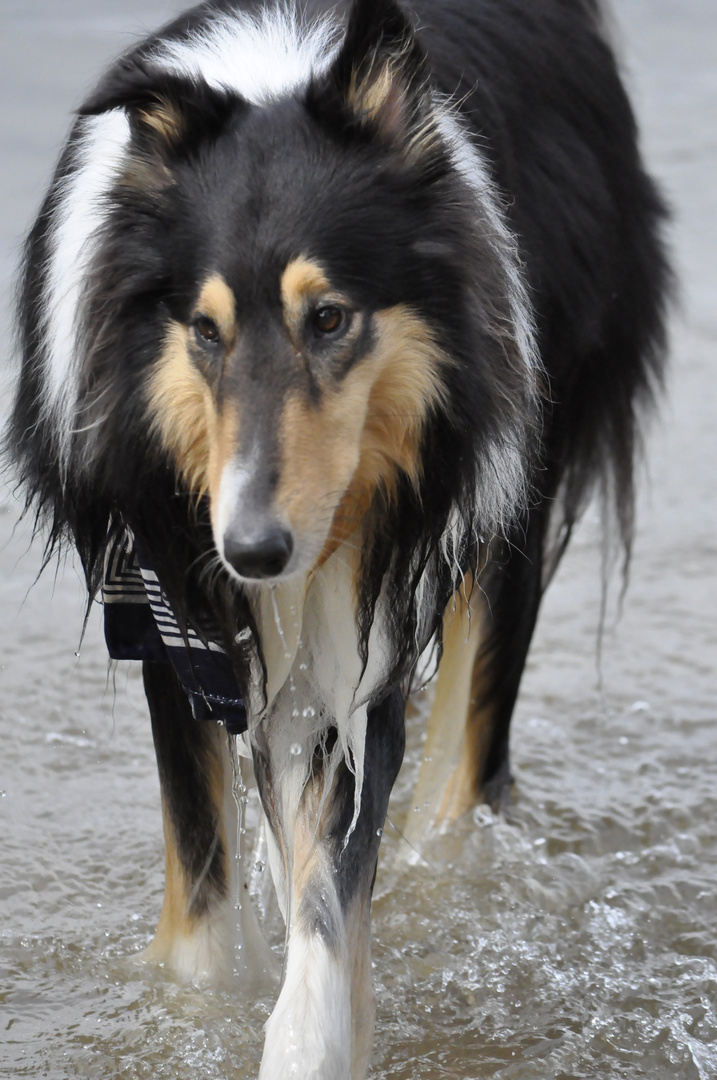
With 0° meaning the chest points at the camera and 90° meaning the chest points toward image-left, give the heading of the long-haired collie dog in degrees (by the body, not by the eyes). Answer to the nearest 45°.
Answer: approximately 45°
